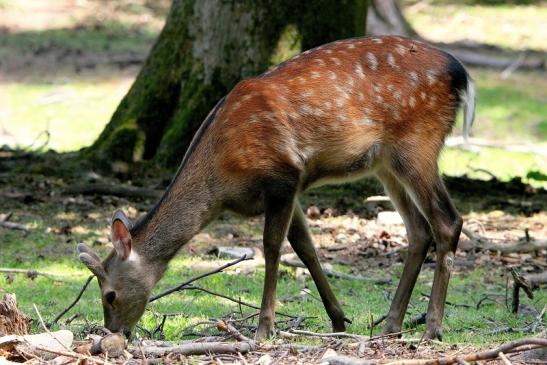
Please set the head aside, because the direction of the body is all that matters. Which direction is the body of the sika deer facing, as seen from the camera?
to the viewer's left

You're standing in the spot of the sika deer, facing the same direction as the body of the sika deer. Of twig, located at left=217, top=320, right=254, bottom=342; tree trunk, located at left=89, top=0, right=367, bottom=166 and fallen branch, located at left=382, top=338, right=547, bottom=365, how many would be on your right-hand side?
1

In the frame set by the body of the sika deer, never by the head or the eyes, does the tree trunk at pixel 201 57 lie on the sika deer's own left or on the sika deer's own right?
on the sika deer's own right

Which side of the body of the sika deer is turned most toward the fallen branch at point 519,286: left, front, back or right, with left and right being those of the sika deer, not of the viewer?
back

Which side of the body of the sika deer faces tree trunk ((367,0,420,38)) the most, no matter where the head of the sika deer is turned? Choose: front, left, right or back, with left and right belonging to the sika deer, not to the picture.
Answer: right

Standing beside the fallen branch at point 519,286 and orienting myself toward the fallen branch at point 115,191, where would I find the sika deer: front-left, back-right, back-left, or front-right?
front-left

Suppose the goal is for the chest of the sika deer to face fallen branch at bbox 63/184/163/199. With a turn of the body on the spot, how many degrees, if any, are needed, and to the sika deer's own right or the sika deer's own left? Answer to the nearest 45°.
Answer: approximately 45° to the sika deer's own right

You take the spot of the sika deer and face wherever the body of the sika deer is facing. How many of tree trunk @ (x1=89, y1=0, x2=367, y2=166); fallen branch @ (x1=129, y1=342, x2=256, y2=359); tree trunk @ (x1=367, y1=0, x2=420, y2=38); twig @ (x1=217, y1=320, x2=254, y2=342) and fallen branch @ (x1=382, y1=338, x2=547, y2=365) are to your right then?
2
